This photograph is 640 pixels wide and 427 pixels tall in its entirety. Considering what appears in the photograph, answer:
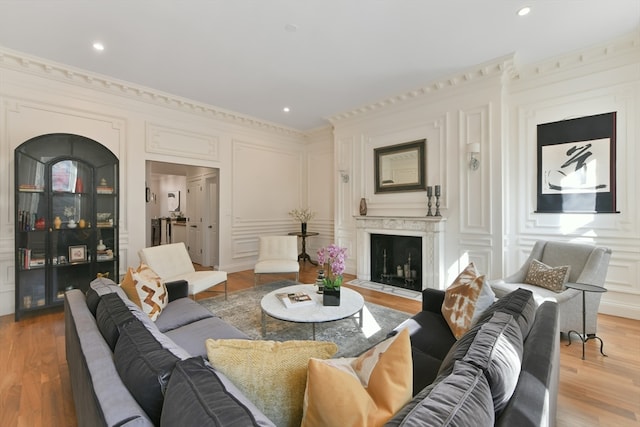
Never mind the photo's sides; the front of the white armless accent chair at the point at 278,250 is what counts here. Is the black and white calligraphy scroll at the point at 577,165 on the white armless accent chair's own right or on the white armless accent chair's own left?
on the white armless accent chair's own left

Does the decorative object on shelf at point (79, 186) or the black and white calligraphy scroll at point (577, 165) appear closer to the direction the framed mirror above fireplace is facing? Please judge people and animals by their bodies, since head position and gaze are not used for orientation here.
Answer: the decorative object on shelf

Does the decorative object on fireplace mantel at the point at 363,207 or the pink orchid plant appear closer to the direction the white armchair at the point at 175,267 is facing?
the pink orchid plant

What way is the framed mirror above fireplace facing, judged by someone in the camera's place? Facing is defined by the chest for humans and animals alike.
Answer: facing the viewer and to the left of the viewer

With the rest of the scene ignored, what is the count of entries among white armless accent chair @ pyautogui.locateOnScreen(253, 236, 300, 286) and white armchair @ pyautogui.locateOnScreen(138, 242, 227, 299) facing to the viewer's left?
0

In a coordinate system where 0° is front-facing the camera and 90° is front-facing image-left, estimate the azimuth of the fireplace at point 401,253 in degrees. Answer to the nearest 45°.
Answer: approximately 45°

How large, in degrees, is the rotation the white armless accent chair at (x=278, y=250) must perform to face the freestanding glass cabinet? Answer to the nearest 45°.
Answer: approximately 90° to its right

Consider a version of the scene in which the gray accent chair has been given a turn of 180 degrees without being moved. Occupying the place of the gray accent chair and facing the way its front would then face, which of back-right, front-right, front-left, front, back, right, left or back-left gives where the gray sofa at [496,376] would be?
back-right

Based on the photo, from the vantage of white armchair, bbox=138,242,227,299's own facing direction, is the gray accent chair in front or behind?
in front

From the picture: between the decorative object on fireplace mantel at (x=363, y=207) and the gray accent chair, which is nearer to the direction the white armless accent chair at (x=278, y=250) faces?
the gray accent chair

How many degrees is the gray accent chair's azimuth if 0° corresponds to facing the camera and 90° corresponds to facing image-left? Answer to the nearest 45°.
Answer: approximately 45°

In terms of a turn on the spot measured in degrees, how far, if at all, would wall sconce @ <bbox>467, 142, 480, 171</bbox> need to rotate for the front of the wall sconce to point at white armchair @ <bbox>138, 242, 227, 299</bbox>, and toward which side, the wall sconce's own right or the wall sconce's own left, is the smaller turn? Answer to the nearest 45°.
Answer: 0° — it already faces it

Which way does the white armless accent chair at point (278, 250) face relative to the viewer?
toward the camera

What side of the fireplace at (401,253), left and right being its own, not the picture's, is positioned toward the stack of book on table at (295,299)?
front

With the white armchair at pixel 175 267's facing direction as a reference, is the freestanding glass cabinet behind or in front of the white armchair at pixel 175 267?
behind

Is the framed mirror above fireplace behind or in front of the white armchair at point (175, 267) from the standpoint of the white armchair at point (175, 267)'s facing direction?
in front
